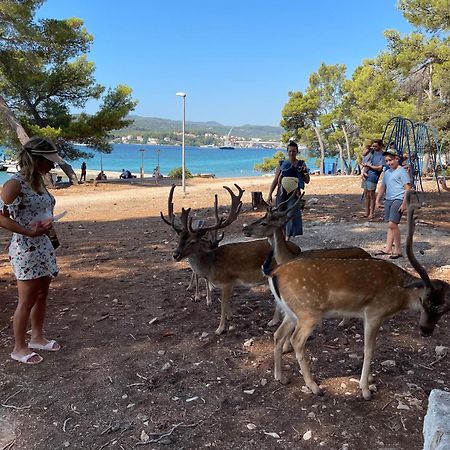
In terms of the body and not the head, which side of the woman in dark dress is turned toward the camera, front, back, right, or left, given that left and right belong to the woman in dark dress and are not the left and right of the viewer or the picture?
front

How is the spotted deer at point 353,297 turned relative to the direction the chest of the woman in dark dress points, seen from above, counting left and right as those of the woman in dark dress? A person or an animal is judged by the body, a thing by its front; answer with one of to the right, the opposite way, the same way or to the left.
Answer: to the left

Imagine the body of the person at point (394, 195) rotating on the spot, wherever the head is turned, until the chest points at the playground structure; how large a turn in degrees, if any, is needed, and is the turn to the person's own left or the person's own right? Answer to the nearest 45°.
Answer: approximately 135° to the person's own right

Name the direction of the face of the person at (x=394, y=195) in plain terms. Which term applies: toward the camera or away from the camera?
toward the camera

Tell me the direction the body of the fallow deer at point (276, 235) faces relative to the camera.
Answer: to the viewer's left

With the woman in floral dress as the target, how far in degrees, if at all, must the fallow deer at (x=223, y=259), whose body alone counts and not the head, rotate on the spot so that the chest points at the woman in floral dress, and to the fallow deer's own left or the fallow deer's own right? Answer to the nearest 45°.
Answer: approximately 45° to the fallow deer's own left

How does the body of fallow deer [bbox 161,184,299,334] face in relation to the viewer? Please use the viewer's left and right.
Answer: facing to the left of the viewer

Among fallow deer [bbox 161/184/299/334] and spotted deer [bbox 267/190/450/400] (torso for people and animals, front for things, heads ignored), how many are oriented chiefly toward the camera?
0

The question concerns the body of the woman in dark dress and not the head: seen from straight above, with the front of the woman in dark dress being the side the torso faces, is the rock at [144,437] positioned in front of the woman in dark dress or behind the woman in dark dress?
in front

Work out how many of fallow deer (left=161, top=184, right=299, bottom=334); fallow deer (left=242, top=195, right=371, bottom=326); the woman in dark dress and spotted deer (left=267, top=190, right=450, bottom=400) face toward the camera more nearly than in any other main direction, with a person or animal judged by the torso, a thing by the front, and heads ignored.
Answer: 1

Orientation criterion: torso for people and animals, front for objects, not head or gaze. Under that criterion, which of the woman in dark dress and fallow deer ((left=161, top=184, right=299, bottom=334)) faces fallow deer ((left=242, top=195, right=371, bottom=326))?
the woman in dark dress

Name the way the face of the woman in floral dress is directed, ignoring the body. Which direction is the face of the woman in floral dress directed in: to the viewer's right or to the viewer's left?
to the viewer's right

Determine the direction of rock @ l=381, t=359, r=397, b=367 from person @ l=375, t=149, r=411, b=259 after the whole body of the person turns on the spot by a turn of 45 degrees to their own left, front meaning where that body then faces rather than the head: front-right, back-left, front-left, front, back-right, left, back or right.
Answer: front

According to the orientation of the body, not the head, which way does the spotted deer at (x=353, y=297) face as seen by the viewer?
to the viewer's right

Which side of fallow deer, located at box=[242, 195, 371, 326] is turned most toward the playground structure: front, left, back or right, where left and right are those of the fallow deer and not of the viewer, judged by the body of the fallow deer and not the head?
right

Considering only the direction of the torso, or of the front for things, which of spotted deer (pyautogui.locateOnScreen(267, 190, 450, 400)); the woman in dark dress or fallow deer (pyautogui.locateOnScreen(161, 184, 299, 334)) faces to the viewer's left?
the fallow deer

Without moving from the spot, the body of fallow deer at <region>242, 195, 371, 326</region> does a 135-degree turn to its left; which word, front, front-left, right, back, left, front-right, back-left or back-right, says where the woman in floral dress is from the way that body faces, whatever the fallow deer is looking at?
right
